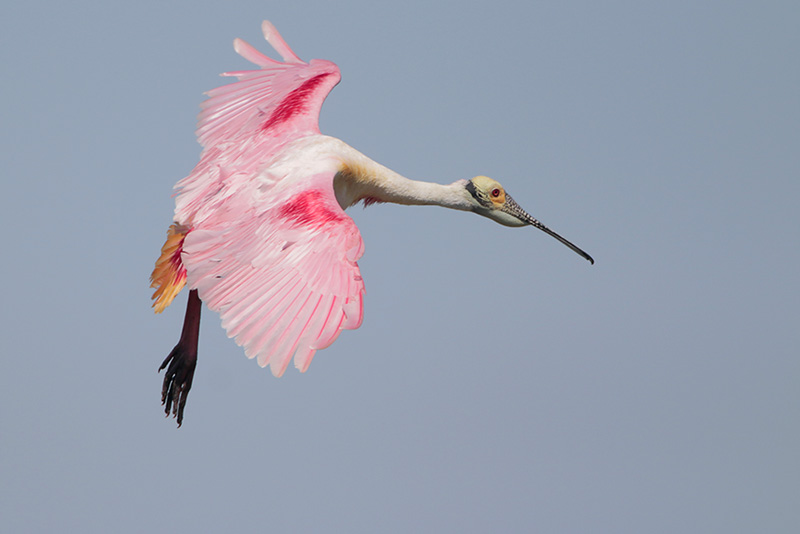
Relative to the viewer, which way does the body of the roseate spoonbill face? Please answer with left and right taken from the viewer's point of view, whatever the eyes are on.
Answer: facing to the right of the viewer
